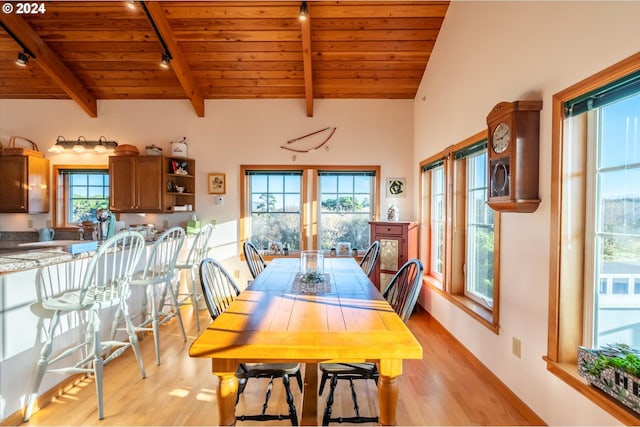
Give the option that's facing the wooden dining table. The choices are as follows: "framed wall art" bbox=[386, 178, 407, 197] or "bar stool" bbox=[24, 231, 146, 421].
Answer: the framed wall art

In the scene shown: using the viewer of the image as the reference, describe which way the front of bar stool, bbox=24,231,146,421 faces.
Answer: facing away from the viewer and to the left of the viewer

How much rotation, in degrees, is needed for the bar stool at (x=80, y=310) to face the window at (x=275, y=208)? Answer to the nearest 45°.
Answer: approximately 90° to its right

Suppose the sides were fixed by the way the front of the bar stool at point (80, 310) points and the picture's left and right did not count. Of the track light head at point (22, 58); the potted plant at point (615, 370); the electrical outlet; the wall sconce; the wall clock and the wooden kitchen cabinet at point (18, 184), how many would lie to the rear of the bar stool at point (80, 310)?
3

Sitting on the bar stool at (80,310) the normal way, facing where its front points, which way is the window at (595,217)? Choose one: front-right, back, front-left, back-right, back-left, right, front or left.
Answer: back

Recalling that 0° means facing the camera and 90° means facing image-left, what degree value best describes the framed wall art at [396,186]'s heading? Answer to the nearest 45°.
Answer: approximately 0°

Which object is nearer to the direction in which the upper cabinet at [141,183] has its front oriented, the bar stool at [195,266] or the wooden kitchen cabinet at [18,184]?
the bar stool

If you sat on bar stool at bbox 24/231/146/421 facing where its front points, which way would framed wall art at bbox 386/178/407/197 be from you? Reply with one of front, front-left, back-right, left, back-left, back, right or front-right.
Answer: back-right

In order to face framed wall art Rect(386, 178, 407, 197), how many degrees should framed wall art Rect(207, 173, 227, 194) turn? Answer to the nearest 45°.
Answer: approximately 90° to its left

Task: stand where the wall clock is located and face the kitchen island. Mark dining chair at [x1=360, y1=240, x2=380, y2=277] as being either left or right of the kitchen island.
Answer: right
